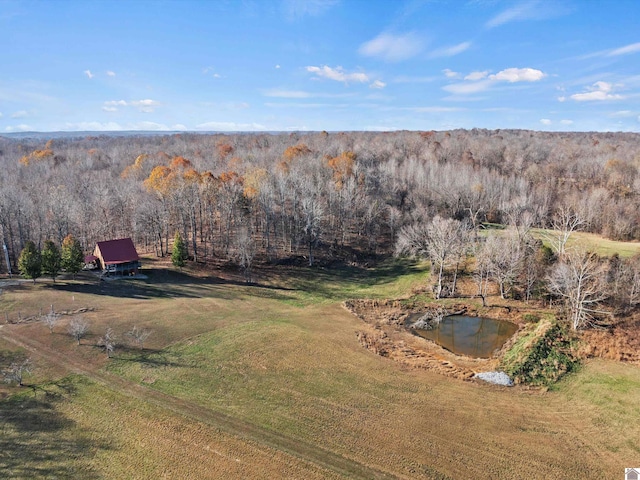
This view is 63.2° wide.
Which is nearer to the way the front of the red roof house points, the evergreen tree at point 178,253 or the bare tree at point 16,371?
the bare tree

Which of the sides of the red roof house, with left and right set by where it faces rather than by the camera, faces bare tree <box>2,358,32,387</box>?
front

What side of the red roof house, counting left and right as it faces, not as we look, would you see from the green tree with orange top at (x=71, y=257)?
right

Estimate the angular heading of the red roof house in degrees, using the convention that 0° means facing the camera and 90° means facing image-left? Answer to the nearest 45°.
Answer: approximately 0°

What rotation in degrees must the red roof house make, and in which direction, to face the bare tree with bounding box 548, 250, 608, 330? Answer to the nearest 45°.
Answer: approximately 45° to its left

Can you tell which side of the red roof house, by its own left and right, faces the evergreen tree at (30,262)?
right

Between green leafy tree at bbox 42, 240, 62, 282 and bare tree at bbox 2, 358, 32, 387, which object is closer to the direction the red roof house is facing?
the bare tree

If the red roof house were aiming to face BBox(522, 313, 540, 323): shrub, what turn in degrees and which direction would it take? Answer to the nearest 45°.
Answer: approximately 45° to its left

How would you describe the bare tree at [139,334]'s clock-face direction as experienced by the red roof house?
The bare tree is roughly at 12 o'clock from the red roof house.

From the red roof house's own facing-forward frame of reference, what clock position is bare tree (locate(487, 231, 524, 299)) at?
The bare tree is roughly at 10 o'clock from the red roof house.

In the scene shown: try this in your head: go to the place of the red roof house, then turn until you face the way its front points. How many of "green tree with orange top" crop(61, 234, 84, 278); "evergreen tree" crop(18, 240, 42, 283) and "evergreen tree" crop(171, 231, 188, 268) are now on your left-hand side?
1
